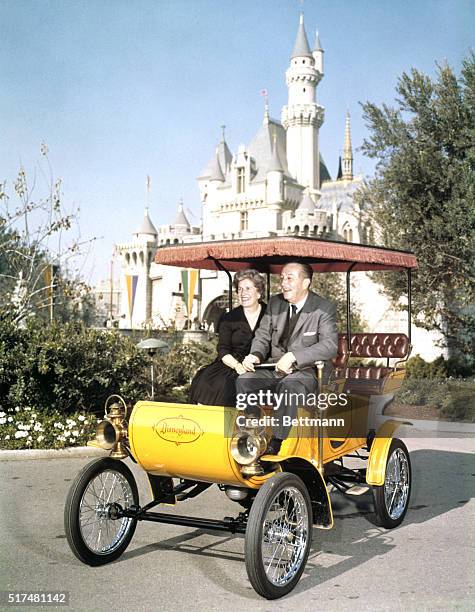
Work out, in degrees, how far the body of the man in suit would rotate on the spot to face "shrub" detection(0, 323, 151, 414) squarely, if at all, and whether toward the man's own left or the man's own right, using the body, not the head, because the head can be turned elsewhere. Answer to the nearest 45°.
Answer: approximately 90° to the man's own right

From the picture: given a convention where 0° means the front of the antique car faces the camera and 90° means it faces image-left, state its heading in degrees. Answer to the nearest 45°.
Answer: approximately 45°

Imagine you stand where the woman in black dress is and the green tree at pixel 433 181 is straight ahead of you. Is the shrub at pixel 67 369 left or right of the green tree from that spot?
left

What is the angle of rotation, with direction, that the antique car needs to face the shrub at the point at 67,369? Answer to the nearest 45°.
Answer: approximately 90° to its right

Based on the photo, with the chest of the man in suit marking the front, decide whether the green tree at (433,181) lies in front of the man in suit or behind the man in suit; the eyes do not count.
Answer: behind

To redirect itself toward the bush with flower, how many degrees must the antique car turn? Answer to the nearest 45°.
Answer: approximately 90° to its right

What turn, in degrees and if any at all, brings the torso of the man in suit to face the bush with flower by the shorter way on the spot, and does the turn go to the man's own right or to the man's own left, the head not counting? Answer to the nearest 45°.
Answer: approximately 90° to the man's own right

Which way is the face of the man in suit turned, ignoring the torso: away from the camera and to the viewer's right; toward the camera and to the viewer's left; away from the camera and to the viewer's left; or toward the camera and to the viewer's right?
toward the camera and to the viewer's left
